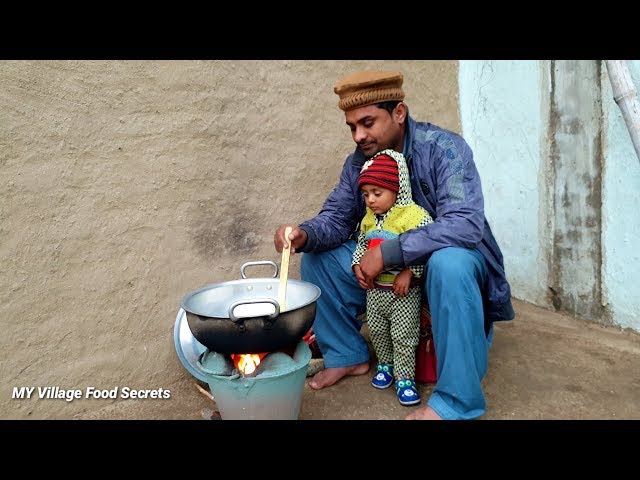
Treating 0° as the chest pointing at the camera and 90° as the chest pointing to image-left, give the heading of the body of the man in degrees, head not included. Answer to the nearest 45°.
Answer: approximately 45°

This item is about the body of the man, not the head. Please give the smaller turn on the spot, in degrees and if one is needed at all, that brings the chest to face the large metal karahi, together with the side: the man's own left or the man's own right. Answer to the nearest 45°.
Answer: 0° — they already face it
